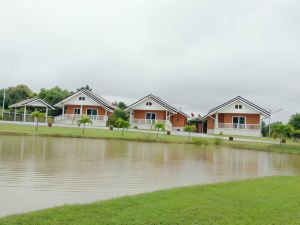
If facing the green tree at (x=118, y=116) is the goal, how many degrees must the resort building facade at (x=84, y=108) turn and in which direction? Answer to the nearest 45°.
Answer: approximately 45° to its left

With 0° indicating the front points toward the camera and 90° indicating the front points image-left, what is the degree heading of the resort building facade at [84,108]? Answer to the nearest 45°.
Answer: approximately 0°

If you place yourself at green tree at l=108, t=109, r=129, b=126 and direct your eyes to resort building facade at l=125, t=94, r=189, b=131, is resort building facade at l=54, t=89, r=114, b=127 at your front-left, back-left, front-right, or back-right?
back-left

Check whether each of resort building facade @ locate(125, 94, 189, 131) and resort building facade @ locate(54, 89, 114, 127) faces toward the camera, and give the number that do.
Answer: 2

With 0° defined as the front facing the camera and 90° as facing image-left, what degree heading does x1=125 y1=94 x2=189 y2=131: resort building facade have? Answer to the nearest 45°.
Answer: approximately 0°

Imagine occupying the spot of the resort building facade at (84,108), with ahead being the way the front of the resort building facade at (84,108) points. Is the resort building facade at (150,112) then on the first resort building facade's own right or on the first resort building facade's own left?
on the first resort building facade's own left

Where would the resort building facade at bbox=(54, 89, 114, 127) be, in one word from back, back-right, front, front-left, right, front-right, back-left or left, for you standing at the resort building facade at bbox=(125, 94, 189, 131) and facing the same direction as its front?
right
